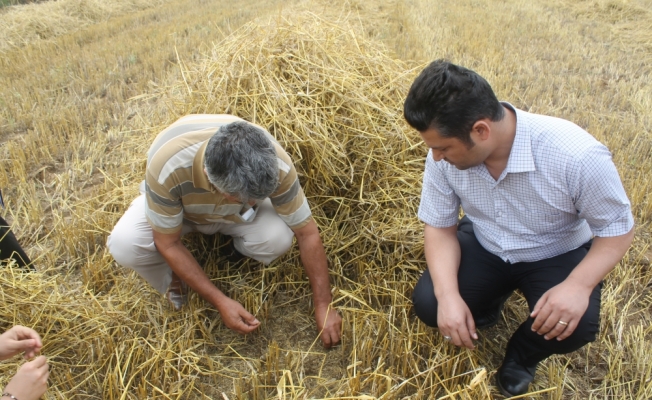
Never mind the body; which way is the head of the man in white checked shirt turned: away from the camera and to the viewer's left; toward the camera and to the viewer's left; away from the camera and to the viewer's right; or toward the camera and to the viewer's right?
toward the camera and to the viewer's left

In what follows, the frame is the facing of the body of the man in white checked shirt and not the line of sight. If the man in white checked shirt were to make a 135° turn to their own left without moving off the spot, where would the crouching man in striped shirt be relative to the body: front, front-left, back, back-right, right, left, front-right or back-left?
back

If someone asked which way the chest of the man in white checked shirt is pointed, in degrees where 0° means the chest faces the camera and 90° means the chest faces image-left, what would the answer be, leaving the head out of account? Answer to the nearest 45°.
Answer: approximately 45°
